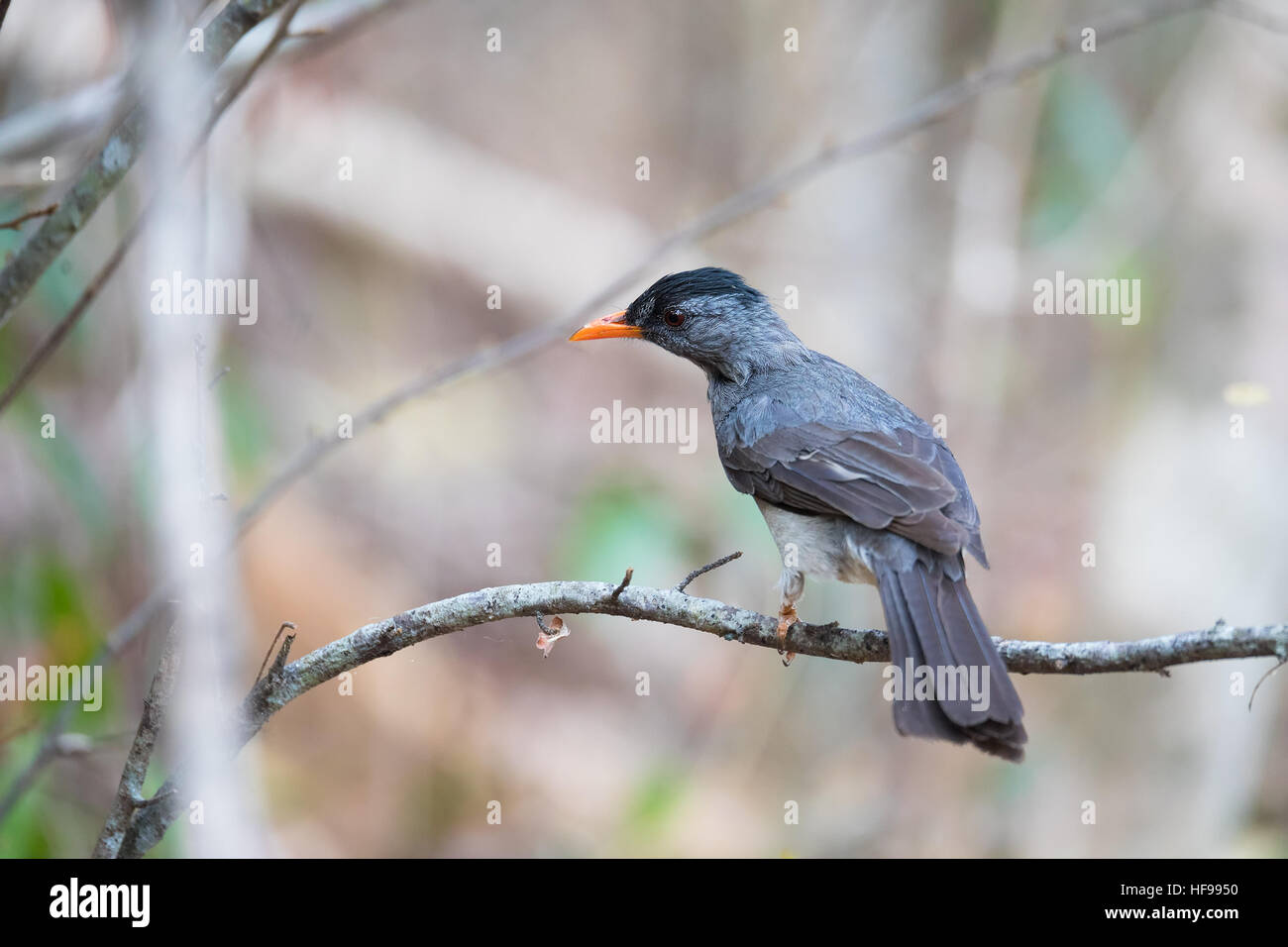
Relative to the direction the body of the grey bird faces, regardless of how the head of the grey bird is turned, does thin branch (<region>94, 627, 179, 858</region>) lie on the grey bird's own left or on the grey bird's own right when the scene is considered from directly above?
on the grey bird's own left

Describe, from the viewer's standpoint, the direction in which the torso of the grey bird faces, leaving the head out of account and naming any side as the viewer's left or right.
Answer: facing away from the viewer and to the left of the viewer

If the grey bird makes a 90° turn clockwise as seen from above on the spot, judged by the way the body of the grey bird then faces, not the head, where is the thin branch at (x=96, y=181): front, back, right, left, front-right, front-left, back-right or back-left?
back
